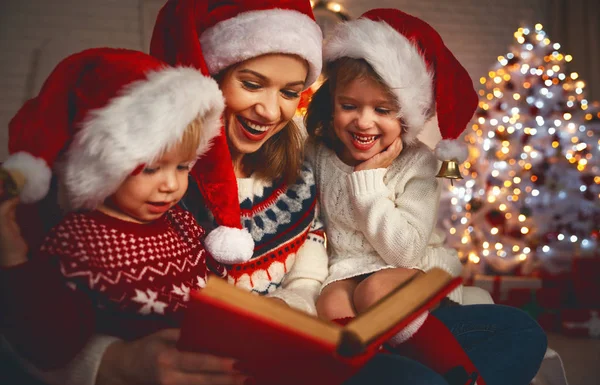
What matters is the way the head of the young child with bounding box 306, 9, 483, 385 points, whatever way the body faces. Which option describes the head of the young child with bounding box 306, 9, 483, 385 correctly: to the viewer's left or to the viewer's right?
to the viewer's left

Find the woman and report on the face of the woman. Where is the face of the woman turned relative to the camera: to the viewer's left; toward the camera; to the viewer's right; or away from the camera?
toward the camera

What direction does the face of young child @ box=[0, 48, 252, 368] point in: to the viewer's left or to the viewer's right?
to the viewer's right

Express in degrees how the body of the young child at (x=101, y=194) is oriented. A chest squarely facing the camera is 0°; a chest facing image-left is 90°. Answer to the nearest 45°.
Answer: approximately 315°

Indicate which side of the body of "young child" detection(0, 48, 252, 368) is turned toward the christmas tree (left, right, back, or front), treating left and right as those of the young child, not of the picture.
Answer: left
